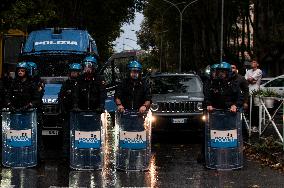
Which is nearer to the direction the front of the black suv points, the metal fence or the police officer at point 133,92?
the police officer

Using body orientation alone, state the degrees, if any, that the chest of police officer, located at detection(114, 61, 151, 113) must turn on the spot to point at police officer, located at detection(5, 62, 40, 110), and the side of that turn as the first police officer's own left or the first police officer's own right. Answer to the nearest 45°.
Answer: approximately 90° to the first police officer's own right

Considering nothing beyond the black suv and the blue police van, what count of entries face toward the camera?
2

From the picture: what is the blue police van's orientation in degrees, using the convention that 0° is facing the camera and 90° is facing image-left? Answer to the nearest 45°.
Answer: approximately 0°

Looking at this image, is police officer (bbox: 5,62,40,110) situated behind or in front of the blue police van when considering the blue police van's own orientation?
in front

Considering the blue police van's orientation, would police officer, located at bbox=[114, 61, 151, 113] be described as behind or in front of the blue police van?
in front

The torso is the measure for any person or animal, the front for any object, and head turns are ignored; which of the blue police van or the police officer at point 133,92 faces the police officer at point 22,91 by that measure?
the blue police van

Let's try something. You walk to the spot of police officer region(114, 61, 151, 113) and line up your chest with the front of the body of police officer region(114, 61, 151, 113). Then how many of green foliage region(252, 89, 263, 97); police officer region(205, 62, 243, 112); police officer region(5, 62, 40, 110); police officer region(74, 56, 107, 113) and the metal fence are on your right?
2

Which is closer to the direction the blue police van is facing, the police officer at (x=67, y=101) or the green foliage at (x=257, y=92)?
the police officer

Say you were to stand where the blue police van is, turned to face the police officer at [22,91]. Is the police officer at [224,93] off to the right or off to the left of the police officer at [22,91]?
left

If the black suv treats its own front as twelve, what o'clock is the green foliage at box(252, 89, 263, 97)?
The green foliage is roughly at 9 o'clock from the black suv.

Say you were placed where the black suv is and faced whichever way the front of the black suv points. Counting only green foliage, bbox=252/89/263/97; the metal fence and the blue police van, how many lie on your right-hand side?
1

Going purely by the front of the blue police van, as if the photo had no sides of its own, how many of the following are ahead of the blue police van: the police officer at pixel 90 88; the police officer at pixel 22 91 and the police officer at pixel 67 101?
3

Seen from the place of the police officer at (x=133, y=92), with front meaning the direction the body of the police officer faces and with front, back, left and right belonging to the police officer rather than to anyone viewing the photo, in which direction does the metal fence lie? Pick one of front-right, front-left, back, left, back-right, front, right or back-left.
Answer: back-left

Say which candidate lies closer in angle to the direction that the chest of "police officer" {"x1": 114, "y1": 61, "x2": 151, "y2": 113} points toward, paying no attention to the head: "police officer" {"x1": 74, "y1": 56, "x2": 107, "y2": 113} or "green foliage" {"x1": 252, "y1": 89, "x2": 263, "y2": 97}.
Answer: the police officer
